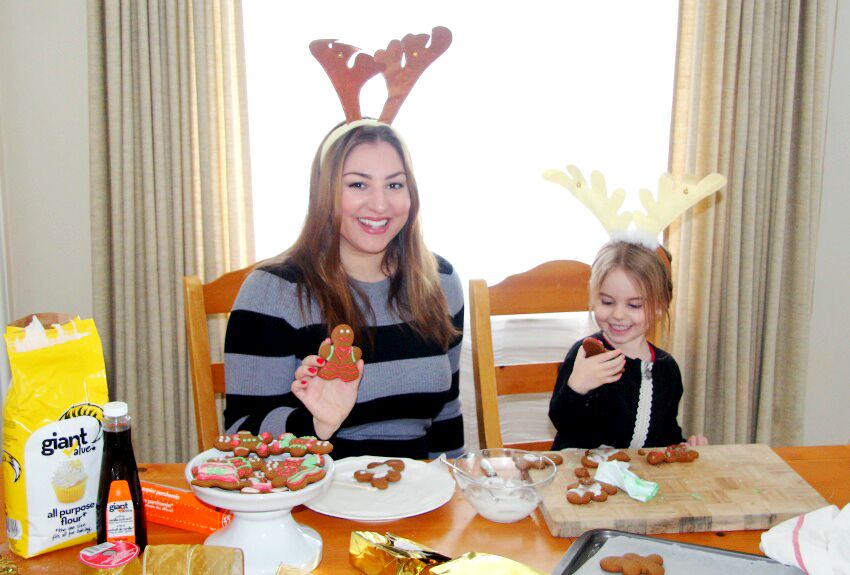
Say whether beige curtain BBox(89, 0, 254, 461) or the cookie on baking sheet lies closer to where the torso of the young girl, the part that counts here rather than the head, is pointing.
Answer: the cookie on baking sheet

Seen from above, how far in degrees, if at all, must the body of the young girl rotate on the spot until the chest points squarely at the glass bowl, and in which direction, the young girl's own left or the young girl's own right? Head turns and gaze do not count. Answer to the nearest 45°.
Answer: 0° — they already face it

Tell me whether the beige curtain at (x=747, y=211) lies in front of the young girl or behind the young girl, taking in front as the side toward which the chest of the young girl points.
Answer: behind

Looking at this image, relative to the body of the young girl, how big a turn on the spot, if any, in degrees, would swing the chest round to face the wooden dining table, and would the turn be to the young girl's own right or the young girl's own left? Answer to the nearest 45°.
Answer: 0° — they already face it

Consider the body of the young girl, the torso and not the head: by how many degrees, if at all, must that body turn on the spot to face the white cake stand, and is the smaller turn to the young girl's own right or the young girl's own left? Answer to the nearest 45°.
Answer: approximately 45° to the young girl's own right

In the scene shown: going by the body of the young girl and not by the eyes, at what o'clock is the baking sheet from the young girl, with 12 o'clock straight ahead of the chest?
The baking sheet is roughly at 12 o'clock from the young girl.

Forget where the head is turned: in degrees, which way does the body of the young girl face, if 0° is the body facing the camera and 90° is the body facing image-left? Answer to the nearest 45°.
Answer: approximately 0°
